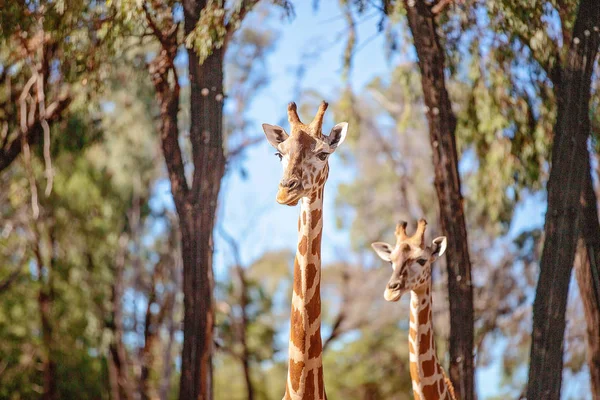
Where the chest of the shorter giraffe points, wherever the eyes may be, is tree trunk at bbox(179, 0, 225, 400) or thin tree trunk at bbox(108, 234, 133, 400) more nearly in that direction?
the tree trunk

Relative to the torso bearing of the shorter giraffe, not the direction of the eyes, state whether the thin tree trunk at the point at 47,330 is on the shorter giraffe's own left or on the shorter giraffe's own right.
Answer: on the shorter giraffe's own right

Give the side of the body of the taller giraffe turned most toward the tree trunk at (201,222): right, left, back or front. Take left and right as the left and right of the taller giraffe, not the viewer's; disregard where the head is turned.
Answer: right

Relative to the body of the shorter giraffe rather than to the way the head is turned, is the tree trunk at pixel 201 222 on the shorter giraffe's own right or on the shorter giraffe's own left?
on the shorter giraffe's own right

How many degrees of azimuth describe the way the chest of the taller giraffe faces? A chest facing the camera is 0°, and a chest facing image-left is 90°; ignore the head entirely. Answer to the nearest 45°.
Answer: approximately 45°

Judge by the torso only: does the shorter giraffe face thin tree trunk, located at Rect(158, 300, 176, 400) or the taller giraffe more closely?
the taller giraffe

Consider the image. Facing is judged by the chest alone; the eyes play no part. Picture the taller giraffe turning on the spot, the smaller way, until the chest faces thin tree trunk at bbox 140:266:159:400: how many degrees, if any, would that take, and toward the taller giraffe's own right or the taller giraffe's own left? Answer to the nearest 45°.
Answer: approximately 135° to the taller giraffe's own right

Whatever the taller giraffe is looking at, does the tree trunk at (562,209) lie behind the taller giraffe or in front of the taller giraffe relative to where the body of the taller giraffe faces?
behind

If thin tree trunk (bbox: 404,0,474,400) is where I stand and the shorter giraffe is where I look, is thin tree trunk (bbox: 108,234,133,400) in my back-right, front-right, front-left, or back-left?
back-right

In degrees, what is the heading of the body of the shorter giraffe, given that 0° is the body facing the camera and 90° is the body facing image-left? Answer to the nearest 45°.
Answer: approximately 45°
